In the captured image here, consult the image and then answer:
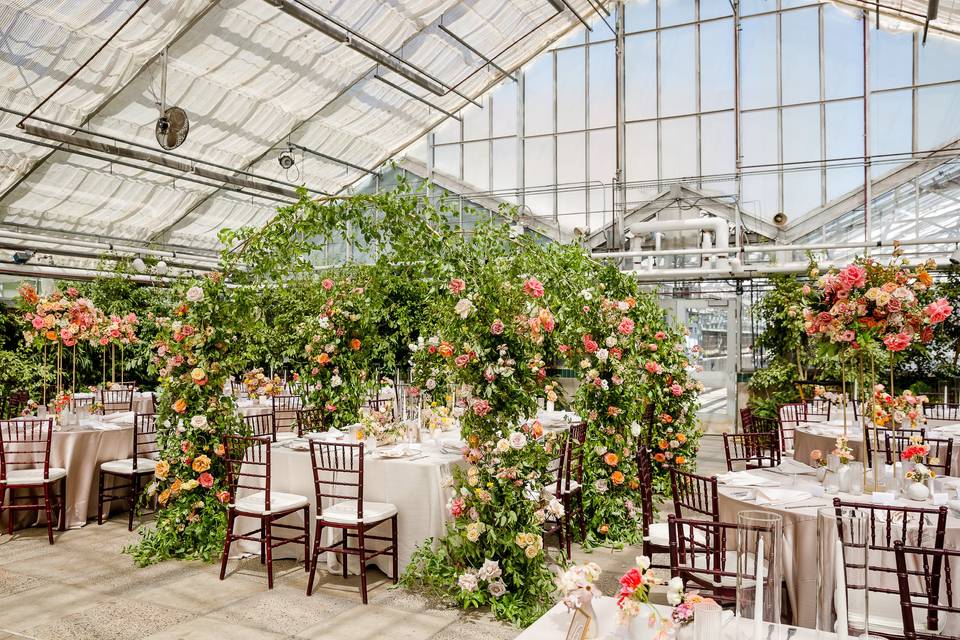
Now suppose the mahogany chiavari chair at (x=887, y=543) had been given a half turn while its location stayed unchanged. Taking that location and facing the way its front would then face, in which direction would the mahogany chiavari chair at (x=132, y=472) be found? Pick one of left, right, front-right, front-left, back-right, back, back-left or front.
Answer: right

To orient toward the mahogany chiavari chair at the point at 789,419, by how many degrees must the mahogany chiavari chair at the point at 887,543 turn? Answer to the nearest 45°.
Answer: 0° — it already faces it

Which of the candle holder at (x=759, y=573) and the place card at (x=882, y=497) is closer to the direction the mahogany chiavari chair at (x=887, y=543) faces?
the place card

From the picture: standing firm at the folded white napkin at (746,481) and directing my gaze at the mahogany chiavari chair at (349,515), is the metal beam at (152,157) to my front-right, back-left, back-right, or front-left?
front-right

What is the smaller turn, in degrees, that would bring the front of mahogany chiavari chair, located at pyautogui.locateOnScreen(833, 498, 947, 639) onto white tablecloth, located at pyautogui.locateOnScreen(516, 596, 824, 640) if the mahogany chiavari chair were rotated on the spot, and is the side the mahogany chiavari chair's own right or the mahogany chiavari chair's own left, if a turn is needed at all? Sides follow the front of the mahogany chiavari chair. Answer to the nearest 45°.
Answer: approximately 180°

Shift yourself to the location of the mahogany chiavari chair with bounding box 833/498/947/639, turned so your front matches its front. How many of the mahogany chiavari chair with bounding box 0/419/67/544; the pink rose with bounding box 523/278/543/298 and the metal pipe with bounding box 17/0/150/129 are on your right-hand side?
0

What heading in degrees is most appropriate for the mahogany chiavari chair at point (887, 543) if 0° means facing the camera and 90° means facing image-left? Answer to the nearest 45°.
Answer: approximately 180°

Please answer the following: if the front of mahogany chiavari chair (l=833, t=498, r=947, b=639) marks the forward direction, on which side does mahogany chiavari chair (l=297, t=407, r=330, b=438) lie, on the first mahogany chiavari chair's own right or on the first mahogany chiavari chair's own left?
on the first mahogany chiavari chair's own left

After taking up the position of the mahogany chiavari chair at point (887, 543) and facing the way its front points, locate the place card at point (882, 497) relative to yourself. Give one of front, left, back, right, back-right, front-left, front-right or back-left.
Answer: front

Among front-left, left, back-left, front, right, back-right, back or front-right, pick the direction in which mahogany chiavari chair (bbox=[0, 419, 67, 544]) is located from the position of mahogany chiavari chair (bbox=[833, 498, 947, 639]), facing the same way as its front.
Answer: left

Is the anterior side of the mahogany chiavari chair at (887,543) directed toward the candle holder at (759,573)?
no

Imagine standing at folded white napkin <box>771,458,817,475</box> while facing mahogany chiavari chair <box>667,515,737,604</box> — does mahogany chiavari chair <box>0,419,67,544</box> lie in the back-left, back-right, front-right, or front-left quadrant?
front-right

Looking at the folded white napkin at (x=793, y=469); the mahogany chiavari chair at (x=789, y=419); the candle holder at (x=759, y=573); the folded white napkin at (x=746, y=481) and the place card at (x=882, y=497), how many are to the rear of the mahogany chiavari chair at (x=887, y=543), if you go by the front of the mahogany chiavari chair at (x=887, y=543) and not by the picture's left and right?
1

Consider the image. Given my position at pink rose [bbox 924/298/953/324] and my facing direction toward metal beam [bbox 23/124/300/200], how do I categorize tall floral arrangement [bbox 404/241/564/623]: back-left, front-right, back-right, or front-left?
front-left

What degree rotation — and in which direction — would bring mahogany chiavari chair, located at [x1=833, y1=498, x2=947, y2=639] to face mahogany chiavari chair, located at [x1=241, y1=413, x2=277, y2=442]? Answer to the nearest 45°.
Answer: approximately 90° to its left

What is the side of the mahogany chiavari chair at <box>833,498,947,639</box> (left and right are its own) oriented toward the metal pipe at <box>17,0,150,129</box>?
left

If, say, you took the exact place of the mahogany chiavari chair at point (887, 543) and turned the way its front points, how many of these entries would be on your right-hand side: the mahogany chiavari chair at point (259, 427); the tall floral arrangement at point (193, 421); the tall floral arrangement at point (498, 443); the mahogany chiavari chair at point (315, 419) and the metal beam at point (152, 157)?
0

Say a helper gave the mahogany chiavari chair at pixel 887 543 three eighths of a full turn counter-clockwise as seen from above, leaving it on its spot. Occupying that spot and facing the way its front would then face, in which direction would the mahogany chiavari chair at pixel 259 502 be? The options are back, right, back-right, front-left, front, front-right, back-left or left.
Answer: front-right

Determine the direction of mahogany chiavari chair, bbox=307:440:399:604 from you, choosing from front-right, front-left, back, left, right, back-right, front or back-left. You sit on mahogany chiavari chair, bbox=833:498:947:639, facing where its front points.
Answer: left
